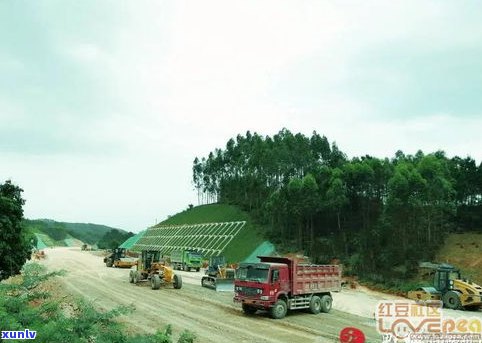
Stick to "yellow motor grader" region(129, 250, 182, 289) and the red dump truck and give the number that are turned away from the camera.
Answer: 0

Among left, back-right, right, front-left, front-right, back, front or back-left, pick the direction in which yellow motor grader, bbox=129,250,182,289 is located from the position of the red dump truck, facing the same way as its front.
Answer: right

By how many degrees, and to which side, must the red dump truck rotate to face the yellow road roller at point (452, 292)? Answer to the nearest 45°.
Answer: approximately 180°

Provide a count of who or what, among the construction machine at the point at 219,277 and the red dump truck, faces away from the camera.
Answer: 0
